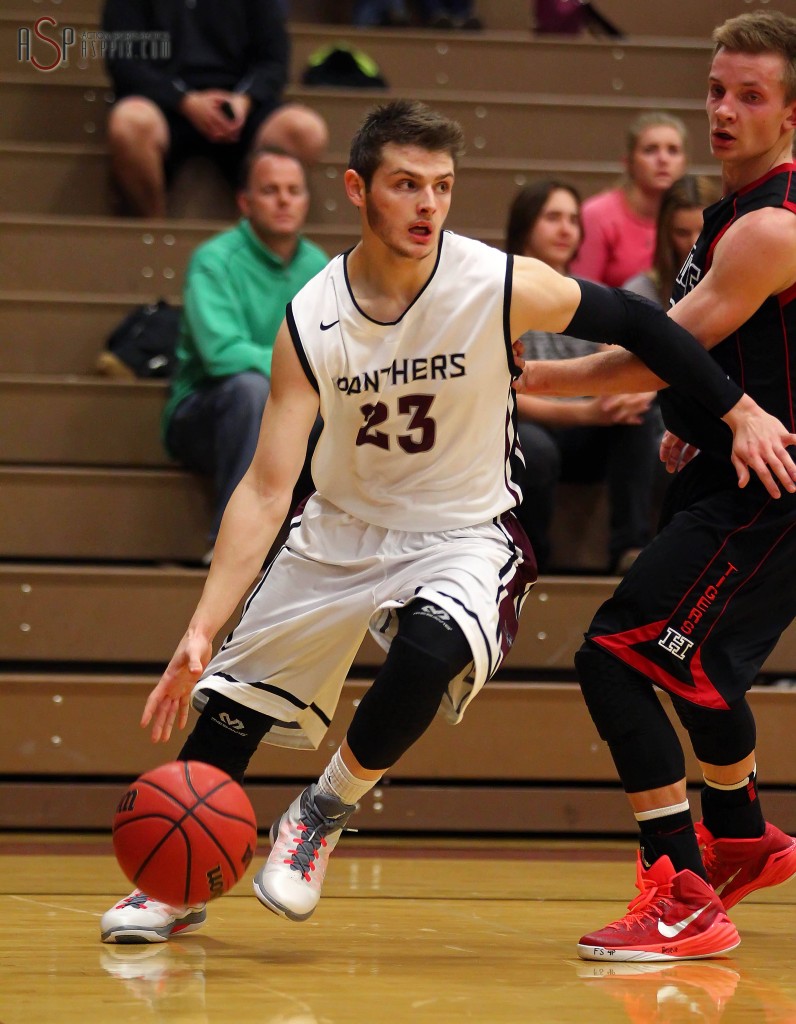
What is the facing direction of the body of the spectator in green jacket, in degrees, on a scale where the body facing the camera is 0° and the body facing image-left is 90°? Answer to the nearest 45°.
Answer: approximately 315°

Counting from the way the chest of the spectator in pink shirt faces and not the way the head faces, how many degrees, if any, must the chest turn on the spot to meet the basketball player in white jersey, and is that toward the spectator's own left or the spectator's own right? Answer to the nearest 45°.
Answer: approximately 45° to the spectator's own right

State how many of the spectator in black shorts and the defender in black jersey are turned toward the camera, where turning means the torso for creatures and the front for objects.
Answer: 1

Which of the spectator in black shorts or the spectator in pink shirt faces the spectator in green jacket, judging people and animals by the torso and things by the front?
the spectator in black shorts

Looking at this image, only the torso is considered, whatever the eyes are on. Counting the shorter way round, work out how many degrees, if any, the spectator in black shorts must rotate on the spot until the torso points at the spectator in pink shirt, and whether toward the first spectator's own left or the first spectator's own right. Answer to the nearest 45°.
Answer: approximately 45° to the first spectator's own left

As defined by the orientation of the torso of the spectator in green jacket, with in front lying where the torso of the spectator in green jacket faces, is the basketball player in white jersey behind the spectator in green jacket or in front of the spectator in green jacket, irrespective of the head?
in front

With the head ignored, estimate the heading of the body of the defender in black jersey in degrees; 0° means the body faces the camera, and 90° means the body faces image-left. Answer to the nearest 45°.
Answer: approximately 90°

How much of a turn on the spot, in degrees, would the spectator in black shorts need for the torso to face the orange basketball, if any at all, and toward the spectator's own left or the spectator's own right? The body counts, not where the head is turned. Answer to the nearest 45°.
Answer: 0° — they already face it
